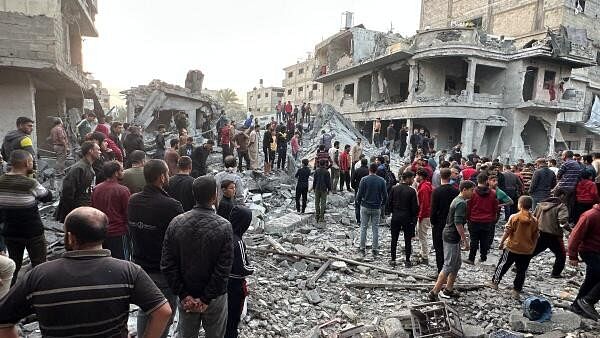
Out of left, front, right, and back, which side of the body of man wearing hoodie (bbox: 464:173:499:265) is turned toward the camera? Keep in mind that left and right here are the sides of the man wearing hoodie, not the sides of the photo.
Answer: back

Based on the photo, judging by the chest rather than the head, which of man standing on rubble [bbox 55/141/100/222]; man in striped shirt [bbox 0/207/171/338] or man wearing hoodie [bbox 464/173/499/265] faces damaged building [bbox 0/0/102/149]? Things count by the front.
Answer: the man in striped shirt

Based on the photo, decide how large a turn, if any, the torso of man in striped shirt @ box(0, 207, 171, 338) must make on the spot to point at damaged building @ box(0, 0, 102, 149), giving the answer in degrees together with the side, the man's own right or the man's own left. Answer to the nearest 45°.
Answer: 0° — they already face it

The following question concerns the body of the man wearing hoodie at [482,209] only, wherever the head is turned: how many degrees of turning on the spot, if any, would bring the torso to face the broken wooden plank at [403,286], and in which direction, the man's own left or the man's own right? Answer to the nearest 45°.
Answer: approximately 135° to the man's own left

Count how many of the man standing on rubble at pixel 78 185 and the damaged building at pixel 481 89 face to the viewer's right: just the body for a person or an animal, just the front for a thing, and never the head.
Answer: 1

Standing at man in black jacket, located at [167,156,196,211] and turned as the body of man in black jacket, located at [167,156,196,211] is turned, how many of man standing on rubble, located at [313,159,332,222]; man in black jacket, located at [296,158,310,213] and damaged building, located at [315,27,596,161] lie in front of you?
3

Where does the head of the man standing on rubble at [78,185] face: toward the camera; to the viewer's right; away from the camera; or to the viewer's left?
to the viewer's right

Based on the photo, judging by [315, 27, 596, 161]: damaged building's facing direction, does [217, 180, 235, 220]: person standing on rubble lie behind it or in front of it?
in front

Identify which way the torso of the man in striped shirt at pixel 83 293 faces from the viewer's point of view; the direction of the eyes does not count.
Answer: away from the camera

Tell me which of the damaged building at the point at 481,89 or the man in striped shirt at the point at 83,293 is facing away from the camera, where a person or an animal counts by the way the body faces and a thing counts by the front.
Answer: the man in striped shirt

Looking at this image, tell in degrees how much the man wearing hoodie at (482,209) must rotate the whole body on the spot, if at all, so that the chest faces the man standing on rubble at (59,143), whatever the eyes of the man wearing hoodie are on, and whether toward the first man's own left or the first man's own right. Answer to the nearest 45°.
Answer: approximately 90° to the first man's own left

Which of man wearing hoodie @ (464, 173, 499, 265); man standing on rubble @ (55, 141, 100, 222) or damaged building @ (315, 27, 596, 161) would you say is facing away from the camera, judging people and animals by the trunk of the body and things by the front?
the man wearing hoodie

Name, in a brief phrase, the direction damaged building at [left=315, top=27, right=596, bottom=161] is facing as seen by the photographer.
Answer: facing the viewer and to the left of the viewer
